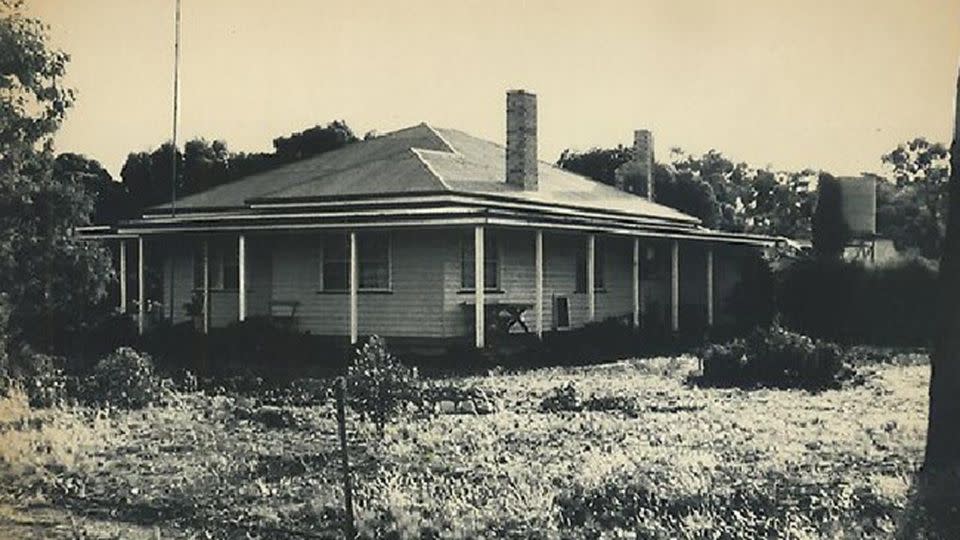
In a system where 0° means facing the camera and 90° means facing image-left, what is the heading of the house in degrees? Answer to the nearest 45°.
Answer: approximately 45°

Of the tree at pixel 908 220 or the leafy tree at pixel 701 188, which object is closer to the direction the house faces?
the tree

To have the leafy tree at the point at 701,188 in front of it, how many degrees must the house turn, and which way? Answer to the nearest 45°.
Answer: approximately 180°

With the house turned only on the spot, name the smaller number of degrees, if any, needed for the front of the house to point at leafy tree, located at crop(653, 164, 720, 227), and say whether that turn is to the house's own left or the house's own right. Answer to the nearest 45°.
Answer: approximately 180°

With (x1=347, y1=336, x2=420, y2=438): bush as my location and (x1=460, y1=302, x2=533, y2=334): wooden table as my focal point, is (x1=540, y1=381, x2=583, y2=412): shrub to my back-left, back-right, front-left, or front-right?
front-right
